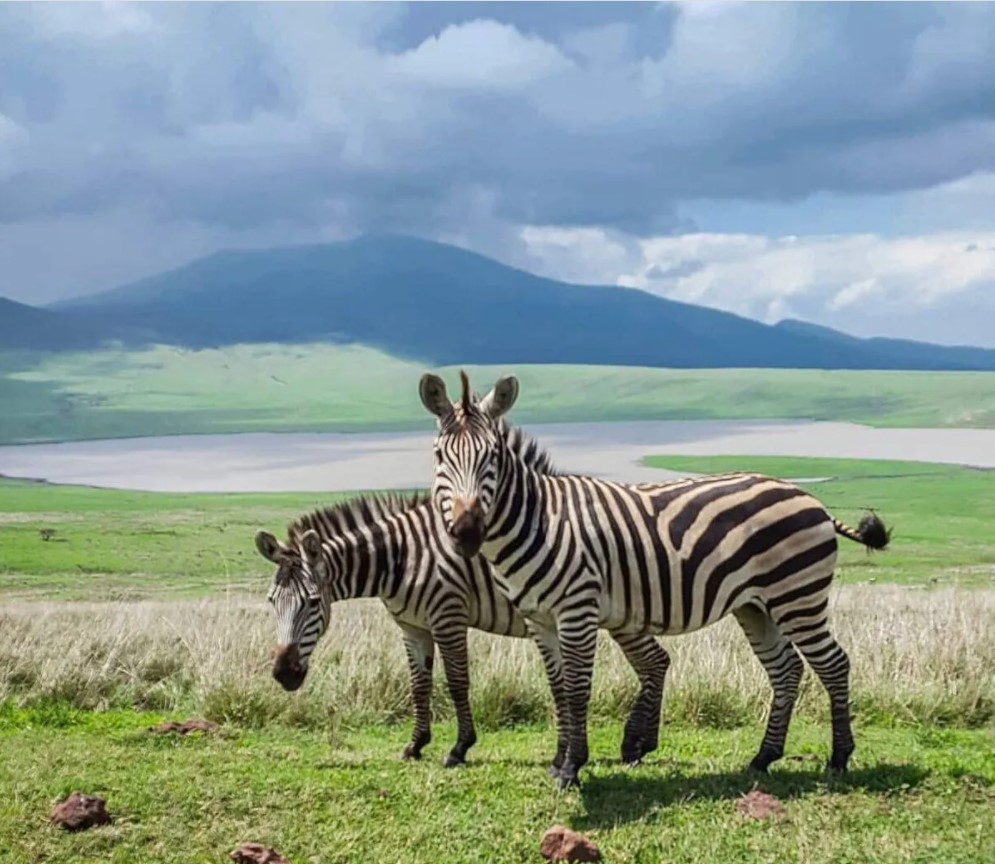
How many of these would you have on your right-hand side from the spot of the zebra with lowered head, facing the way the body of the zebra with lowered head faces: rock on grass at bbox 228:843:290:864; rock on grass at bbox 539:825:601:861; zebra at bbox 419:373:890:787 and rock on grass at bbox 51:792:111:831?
0

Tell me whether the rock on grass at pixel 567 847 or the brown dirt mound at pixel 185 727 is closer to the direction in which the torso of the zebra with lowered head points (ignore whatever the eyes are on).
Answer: the brown dirt mound

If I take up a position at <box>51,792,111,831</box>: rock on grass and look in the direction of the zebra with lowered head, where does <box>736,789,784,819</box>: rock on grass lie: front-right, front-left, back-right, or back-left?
front-right

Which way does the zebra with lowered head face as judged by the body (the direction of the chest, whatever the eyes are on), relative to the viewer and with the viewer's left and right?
facing to the left of the viewer

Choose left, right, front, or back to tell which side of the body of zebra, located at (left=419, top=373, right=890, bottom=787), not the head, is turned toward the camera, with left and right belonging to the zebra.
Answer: left

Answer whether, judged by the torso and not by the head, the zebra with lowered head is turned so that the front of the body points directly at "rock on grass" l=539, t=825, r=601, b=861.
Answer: no

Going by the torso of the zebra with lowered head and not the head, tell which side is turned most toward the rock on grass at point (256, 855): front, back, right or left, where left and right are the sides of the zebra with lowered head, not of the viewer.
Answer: left

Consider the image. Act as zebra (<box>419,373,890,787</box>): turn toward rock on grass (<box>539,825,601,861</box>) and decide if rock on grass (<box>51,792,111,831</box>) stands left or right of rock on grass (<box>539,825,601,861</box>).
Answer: right

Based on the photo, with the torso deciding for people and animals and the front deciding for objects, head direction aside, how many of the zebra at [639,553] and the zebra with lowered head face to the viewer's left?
2

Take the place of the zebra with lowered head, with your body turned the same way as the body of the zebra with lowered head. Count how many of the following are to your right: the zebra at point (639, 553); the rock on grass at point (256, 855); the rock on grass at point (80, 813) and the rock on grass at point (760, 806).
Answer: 0

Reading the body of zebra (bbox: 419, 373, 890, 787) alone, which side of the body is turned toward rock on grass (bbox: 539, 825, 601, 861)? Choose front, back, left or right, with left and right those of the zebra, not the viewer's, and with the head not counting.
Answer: left

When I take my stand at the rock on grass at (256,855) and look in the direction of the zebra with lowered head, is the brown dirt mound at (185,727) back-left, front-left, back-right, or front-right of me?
front-left

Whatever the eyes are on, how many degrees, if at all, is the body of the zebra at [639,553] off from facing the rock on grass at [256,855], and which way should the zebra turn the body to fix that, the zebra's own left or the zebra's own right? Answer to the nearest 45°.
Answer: approximately 45° to the zebra's own left

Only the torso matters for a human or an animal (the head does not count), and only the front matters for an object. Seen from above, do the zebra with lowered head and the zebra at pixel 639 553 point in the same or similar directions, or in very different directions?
same or similar directions

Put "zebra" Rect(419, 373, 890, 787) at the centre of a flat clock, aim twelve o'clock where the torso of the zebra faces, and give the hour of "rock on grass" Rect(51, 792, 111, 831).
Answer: The rock on grass is roughly at 11 o'clock from the zebra.

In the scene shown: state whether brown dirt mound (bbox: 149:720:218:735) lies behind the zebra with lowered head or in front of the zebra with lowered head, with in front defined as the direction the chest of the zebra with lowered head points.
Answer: in front
